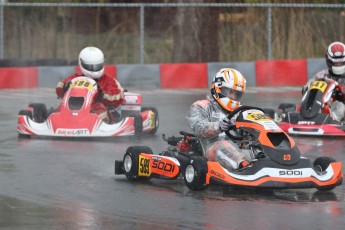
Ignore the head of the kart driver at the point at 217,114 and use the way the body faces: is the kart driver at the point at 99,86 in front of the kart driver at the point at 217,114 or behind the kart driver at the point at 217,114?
behind

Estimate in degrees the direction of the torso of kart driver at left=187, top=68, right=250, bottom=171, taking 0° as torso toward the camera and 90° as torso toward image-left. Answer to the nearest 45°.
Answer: approximately 315°

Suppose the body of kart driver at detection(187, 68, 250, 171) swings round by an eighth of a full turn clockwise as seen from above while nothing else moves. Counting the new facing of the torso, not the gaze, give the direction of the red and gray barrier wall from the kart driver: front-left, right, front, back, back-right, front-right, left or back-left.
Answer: back

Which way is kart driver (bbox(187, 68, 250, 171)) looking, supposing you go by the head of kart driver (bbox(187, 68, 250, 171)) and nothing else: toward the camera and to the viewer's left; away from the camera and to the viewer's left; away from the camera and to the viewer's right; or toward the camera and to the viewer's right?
toward the camera and to the viewer's right

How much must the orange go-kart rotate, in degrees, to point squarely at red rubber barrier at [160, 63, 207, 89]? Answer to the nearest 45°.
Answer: approximately 135° to its left

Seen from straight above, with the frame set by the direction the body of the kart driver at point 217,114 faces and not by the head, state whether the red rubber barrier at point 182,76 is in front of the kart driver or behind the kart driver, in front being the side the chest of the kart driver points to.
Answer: behind

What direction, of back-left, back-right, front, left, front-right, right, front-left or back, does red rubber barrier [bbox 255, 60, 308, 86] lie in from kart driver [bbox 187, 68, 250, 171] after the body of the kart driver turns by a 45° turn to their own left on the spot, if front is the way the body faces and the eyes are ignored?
left

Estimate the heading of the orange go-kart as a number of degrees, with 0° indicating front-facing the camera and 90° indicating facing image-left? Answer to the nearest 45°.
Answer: approximately 315°

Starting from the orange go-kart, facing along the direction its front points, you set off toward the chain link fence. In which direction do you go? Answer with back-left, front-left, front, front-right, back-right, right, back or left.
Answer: back-left

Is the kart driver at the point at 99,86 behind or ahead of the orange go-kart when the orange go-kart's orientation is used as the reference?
behind
